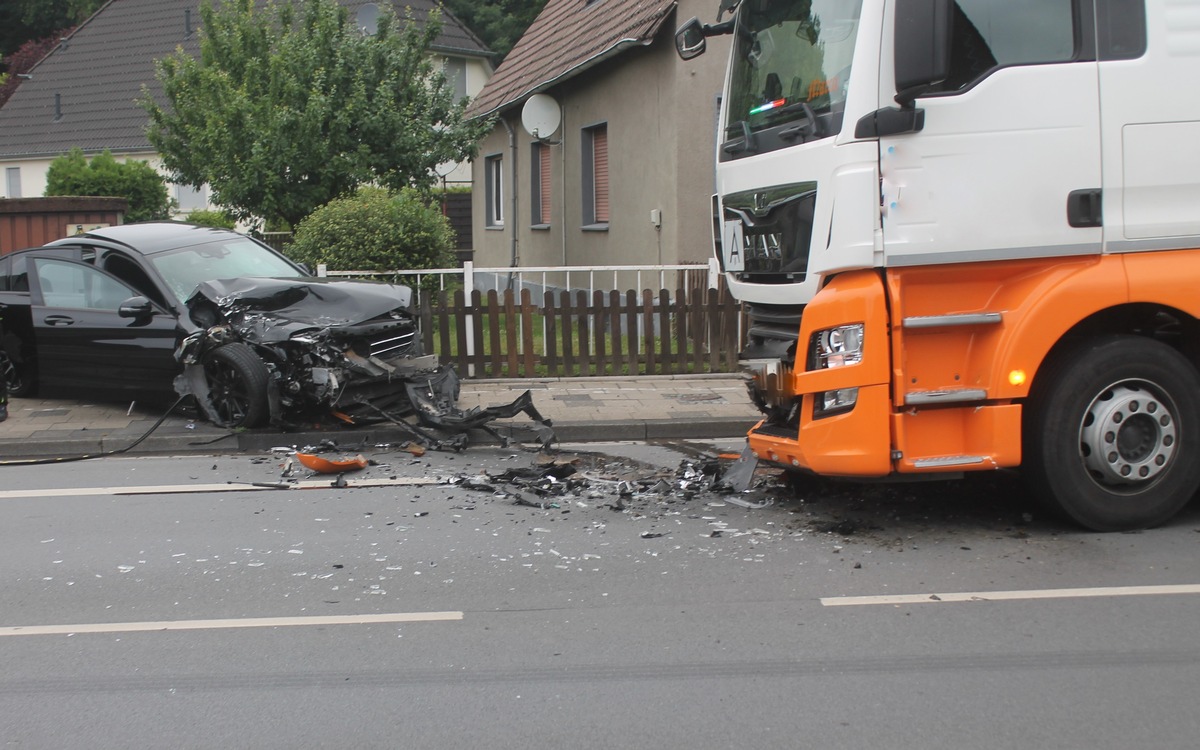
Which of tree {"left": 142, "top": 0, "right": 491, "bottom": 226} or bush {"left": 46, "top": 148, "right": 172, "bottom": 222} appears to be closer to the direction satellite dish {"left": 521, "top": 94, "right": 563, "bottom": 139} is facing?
the tree

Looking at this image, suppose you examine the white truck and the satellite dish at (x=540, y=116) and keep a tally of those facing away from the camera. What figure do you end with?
0

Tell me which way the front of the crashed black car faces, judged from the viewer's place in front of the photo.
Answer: facing the viewer and to the right of the viewer

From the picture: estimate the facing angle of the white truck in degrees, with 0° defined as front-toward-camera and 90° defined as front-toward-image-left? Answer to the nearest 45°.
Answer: approximately 45°

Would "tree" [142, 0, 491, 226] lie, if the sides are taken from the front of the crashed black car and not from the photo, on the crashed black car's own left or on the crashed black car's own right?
on the crashed black car's own left

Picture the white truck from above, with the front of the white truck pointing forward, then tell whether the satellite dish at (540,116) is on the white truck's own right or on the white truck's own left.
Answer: on the white truck's own right

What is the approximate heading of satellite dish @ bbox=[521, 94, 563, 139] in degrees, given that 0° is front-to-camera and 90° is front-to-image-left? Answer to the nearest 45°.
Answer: approximately 0°

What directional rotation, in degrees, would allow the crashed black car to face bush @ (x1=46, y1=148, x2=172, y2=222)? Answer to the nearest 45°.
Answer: approximately 135° to its left

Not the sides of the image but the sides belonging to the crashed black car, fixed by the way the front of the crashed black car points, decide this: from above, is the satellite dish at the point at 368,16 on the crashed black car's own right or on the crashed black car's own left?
on the crashed black car's own left

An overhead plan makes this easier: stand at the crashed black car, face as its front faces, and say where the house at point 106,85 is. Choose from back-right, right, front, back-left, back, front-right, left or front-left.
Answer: back-left
